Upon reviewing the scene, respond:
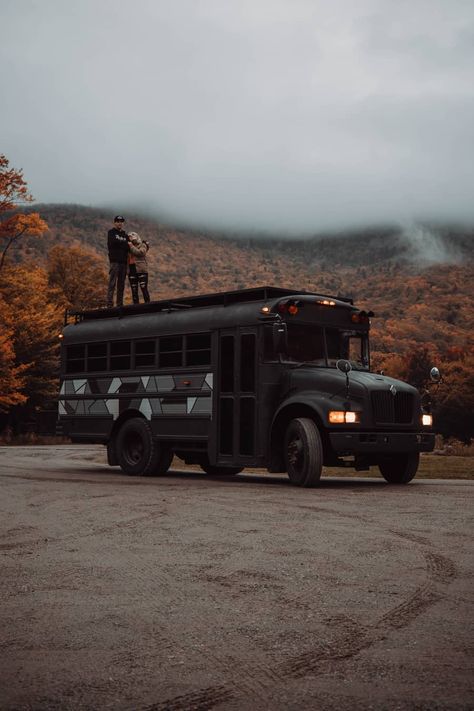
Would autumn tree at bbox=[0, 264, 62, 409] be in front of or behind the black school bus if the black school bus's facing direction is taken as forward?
behind

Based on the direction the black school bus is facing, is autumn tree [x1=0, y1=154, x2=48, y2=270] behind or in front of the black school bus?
behind

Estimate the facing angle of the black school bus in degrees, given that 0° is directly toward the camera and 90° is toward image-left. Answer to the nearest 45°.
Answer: approximately 315°

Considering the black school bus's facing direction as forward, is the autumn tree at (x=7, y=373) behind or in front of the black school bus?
behind
